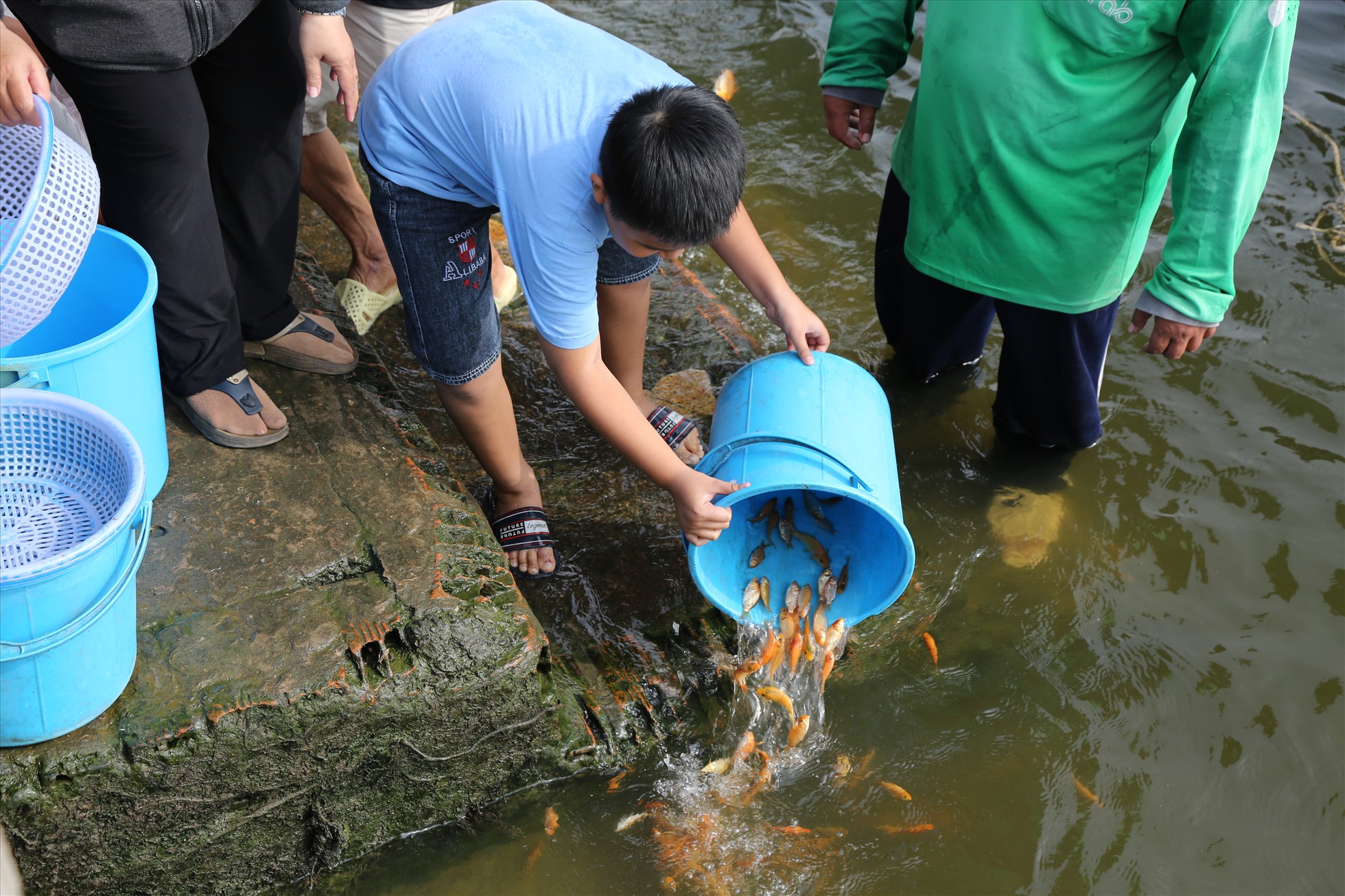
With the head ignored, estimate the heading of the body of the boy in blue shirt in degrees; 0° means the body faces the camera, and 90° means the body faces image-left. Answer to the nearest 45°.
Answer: approximately 315°

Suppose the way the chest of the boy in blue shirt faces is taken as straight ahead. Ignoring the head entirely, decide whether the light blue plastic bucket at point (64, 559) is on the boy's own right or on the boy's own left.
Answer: on the boy's own right

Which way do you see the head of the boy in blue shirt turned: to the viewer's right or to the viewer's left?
to the viewer's right

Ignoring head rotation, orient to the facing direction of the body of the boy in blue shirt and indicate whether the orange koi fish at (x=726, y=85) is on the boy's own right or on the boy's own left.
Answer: on the boy's own left
